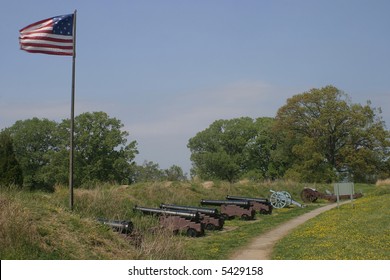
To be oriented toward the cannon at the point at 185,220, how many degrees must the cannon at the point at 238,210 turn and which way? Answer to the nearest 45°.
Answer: approximately 90° to its left

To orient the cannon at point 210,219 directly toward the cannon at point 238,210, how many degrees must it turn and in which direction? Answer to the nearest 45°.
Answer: approximately 90° to its right

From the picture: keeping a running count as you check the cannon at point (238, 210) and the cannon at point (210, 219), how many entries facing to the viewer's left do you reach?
2

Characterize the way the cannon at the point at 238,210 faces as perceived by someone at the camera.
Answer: facing to the left of the viewer

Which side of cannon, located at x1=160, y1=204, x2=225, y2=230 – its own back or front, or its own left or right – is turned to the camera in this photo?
left

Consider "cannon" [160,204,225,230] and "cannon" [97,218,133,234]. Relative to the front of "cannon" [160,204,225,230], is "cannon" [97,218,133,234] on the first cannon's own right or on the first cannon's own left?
on the first cannon's own left

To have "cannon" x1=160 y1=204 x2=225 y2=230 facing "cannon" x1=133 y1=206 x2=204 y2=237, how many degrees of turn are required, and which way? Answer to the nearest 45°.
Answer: approximately 45° to its left
